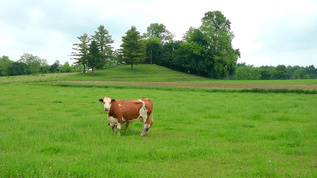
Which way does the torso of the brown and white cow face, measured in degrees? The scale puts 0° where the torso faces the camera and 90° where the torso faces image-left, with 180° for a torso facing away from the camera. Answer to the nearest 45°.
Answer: approximately 90°
